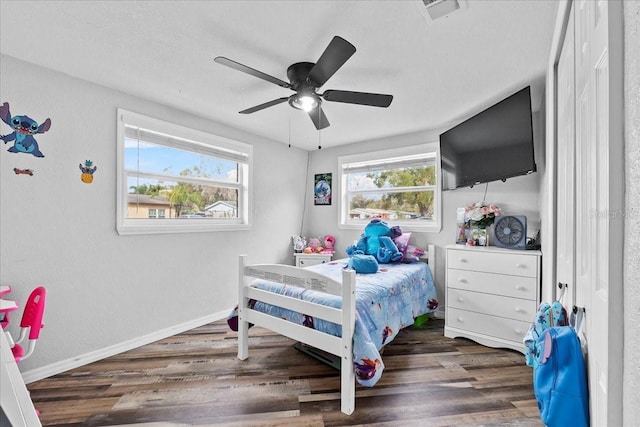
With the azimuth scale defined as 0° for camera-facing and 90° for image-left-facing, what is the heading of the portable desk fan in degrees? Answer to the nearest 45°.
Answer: approximately 0°

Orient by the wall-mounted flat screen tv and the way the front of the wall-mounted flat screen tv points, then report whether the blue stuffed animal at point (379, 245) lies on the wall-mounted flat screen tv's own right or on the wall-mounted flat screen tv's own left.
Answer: on the wall-mounted flat screen tv's own right

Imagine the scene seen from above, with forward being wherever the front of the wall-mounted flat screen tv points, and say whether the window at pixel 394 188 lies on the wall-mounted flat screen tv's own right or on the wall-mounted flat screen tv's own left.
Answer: on the wall-mounted flat screen tv's own right

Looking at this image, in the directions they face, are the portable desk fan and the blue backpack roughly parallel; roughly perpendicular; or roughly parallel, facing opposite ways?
roughly perpendicular

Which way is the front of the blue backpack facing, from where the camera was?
facing to the left of the viewer

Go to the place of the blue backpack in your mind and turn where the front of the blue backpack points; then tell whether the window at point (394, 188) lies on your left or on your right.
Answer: on your right

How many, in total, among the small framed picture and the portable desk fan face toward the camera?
2

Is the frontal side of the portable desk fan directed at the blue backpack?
yes
